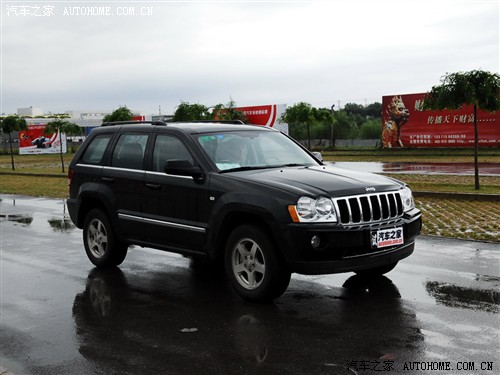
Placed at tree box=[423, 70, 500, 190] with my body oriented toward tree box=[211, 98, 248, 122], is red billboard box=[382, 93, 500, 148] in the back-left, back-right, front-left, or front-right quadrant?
front-right

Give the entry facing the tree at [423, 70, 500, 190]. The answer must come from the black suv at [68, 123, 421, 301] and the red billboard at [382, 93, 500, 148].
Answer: the red billboard

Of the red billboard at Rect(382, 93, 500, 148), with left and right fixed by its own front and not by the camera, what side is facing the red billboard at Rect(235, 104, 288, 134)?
right

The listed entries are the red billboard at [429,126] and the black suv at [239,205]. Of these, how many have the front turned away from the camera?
0

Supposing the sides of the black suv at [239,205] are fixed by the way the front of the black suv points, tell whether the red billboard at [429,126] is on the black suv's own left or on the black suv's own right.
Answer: on the black suv's own left

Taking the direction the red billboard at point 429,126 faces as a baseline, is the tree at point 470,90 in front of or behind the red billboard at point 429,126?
in front

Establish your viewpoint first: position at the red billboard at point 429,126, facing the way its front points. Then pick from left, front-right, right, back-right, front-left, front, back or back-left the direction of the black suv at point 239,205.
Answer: front

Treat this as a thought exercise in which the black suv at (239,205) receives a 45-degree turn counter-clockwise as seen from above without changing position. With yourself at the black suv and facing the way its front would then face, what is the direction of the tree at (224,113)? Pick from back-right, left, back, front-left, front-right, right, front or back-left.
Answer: left

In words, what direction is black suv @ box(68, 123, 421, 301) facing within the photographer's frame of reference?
facing the viewer and to the right of the viewer

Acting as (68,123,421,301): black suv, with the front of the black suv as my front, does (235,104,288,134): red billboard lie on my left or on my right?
on my left

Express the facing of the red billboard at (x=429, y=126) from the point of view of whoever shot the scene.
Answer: facing the viewer

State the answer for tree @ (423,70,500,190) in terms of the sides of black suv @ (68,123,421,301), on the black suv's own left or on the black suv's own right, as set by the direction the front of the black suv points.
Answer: on the black suv's own left

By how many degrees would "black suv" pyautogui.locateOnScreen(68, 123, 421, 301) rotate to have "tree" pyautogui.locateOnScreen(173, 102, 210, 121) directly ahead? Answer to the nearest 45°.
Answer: approximately 135° to its left
